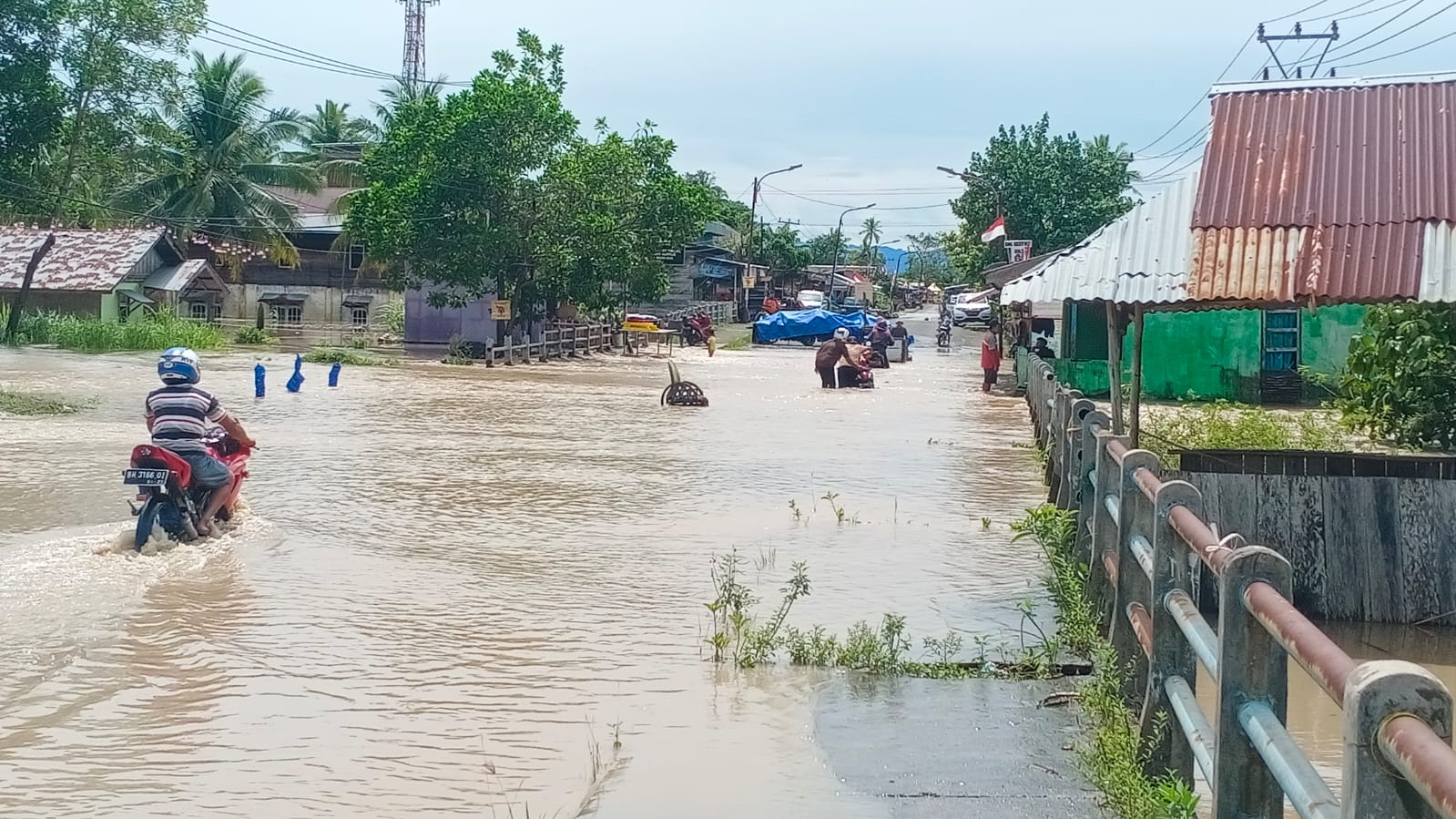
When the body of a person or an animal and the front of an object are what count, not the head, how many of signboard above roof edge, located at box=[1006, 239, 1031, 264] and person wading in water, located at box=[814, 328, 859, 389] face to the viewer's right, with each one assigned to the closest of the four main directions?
1

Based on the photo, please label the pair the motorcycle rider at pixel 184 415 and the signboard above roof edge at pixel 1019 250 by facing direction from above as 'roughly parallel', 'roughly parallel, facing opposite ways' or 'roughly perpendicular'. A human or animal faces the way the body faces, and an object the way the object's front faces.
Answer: roughly parallel, facing opposite ways

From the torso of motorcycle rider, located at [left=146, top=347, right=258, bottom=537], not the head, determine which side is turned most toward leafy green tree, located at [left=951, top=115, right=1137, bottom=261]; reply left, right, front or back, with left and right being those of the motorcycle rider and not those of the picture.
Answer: front

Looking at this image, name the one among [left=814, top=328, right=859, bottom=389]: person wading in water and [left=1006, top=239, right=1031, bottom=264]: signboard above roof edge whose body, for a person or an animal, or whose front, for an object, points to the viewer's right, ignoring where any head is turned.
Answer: the person wading in water

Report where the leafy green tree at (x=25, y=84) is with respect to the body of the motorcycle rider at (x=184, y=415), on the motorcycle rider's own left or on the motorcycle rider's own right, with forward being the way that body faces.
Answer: on the motorcycle rider's own left

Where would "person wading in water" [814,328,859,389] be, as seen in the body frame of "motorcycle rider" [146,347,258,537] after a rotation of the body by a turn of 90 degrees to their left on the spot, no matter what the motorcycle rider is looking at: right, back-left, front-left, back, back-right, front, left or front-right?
right

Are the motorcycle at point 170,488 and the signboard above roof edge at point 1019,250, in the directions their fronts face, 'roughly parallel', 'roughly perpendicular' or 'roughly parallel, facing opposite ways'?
roughly parallel, facing opposite ways

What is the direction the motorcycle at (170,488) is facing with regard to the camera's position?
facing away from the viewer and to the right of the viewer

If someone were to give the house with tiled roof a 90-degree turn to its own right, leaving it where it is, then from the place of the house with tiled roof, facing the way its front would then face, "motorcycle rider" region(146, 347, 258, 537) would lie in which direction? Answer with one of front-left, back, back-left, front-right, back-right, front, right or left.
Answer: front-left

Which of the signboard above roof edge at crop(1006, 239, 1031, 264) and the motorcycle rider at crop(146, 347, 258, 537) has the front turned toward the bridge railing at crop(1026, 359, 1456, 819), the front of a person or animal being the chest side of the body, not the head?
the signboard above roof edge

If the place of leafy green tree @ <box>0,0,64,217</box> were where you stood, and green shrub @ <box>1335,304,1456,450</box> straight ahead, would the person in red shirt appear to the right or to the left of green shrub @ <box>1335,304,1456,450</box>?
left

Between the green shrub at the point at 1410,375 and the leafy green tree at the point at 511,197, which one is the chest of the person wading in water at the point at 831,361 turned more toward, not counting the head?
the green shrub

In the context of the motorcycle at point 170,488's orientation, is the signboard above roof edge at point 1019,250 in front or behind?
in front

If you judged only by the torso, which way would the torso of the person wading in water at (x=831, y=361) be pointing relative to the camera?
to the viewer's right

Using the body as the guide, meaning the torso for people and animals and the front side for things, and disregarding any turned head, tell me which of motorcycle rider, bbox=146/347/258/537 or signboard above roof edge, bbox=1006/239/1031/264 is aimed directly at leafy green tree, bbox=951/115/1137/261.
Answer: the motorcycle rider

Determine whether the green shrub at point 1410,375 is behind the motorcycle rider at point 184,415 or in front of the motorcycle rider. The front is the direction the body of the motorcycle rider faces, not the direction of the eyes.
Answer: in front

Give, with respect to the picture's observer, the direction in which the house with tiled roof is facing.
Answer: facing the viewer and to the right of the viewer

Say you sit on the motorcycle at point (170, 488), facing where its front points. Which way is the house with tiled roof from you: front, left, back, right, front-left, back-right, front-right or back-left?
front-left

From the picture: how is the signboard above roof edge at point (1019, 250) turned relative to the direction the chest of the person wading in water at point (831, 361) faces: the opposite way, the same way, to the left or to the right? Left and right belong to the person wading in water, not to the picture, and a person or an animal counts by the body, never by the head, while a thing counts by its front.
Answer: to the right

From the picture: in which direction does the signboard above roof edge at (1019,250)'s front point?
toward the camera

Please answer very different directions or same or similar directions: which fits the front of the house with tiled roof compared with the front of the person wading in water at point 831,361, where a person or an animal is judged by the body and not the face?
same or similar directions
